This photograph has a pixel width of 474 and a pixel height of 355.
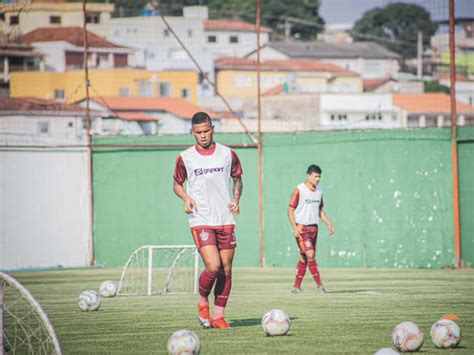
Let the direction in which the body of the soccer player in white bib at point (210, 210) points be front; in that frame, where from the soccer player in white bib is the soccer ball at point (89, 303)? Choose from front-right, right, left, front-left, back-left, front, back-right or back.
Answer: back-right

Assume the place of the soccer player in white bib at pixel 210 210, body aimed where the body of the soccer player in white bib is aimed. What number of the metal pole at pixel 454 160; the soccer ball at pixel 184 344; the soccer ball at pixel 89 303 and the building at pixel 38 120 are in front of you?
1

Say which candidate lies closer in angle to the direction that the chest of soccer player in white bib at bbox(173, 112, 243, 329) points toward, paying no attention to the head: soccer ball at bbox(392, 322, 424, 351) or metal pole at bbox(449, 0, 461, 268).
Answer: the soccer ball

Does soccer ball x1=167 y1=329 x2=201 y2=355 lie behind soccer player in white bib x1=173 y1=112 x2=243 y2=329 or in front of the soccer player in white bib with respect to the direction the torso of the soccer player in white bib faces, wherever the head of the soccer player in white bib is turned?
in front

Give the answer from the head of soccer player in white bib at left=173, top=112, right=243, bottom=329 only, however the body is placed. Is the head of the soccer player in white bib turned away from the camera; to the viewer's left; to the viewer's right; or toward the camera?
toward the camera

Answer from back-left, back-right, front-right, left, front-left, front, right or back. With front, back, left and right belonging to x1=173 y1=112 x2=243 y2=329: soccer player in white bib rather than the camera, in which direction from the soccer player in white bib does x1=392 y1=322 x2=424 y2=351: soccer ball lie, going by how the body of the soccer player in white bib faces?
front-left

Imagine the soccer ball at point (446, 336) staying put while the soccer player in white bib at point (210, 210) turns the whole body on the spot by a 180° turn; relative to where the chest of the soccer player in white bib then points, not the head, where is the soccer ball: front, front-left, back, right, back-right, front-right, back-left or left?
back-right

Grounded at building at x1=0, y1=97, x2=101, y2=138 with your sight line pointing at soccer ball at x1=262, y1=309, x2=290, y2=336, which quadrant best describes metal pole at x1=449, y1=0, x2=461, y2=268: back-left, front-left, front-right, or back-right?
front-left

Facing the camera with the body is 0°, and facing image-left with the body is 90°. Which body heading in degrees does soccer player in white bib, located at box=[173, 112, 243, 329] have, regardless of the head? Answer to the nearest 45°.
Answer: approximately 0°

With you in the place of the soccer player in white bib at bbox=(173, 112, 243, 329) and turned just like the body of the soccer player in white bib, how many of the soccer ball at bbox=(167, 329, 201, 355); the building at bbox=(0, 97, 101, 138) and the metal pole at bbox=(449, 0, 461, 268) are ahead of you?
1
